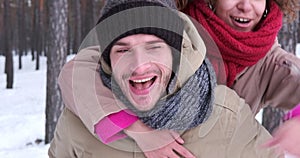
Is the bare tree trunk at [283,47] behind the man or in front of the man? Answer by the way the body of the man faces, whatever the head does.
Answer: behind

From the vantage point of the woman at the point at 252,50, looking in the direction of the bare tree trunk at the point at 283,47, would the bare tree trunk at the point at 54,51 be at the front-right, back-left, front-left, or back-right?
front-left

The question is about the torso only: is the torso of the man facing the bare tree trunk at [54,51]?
no

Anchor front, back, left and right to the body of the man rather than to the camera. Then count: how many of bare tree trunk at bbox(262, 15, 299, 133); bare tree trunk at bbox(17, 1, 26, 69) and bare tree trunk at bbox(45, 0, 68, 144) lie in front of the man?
0

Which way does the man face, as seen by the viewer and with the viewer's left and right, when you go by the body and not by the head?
facing the viewer

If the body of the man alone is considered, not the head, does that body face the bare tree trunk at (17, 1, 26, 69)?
no

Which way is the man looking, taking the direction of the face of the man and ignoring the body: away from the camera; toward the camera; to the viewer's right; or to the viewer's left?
toward the camera
